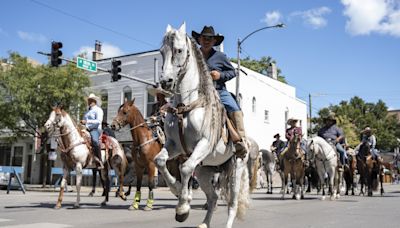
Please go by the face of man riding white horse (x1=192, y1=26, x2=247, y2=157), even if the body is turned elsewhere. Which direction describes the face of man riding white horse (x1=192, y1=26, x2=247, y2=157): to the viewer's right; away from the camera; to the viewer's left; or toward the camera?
toward the camera

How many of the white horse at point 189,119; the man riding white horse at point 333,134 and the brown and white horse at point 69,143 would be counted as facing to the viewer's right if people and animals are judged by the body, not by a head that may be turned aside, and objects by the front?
0

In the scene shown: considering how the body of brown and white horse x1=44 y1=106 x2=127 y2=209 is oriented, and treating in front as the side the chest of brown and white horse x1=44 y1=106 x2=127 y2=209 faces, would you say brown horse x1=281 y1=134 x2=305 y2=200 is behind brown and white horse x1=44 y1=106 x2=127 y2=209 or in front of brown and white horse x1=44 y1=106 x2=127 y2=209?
behind

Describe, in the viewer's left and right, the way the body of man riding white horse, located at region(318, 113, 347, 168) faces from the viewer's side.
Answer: facing the viewer and to the left of the viewer

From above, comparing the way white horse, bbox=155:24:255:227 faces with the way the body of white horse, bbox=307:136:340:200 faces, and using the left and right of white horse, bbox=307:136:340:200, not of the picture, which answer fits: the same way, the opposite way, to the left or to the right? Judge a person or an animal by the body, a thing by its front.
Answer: the same way

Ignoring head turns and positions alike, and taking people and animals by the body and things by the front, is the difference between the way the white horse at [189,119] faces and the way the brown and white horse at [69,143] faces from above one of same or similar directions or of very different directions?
same or similar directions

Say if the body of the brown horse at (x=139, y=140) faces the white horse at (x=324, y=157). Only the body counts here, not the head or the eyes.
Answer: no

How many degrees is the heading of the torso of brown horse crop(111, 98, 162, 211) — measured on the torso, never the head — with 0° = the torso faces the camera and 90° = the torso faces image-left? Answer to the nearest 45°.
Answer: approximately 45°

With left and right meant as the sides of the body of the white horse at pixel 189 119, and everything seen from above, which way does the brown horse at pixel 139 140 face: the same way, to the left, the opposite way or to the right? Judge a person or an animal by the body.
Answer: the same way

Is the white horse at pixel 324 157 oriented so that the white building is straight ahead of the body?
no

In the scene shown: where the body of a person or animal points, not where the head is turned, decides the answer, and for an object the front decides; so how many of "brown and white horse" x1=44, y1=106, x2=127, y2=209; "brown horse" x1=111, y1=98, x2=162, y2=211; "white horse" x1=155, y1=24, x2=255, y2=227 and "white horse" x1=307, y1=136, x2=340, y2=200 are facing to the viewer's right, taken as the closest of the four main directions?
0

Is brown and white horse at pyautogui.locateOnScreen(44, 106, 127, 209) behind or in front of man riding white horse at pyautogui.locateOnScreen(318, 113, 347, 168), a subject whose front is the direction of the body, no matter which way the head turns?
in front

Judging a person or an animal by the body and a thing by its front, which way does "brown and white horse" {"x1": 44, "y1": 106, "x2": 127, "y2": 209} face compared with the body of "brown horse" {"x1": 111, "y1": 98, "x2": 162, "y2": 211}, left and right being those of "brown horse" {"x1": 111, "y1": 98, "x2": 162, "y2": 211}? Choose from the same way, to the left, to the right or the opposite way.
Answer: the same way

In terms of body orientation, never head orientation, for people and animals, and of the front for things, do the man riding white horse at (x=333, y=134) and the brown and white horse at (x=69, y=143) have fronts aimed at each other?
no

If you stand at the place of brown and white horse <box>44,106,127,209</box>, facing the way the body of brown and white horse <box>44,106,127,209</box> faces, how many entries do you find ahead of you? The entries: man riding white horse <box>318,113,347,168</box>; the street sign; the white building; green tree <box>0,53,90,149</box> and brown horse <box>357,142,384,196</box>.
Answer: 0

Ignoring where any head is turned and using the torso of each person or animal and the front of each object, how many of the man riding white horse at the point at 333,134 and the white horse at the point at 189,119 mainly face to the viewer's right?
0

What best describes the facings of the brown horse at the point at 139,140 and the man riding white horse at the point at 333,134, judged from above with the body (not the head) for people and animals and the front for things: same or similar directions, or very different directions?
same or similar directions

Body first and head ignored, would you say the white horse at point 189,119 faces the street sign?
no
